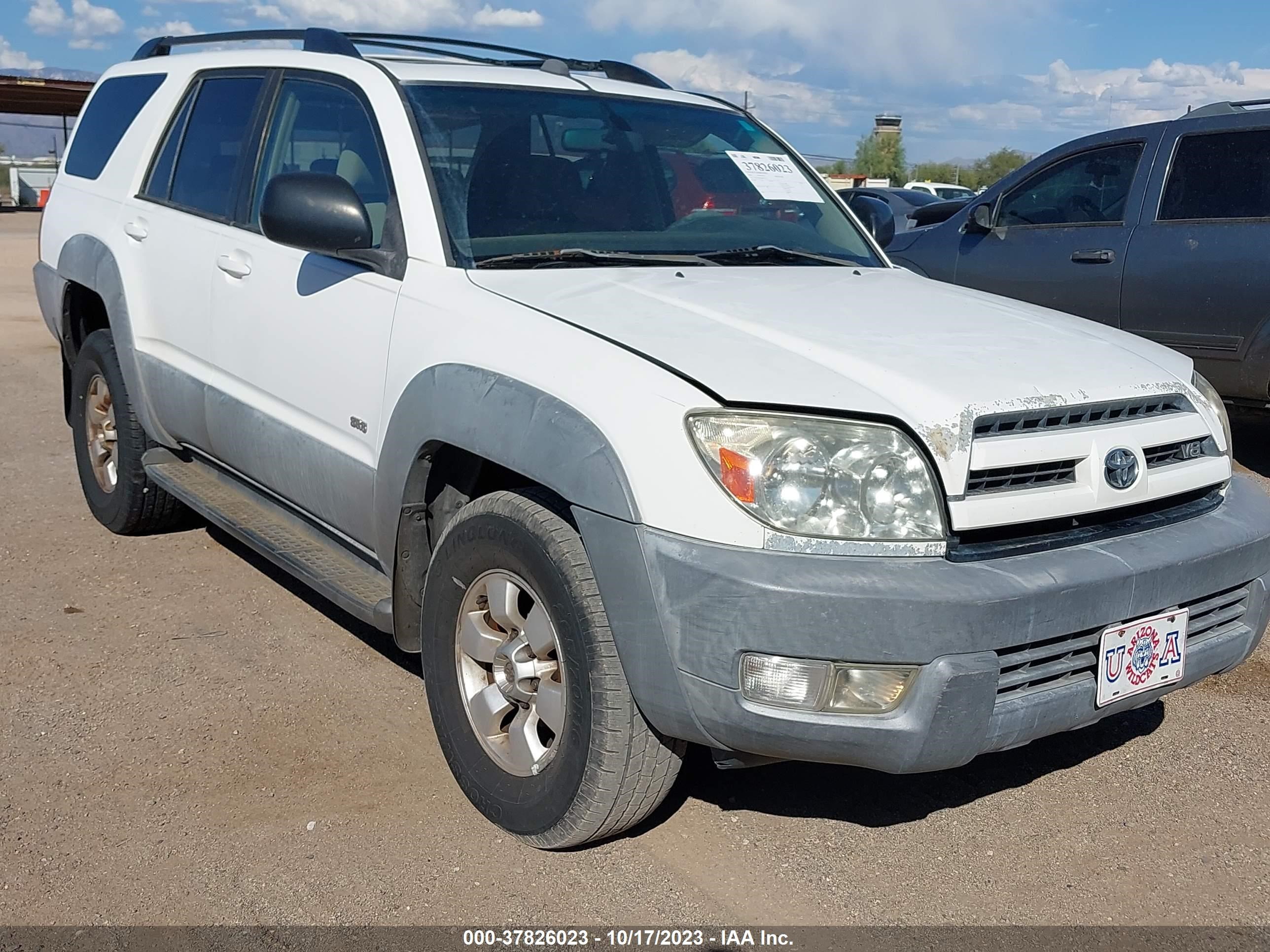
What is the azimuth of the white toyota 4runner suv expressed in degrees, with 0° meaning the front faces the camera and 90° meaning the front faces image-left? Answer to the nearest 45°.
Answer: approximately 315°

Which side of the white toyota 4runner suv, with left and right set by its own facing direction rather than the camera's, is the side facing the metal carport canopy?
back

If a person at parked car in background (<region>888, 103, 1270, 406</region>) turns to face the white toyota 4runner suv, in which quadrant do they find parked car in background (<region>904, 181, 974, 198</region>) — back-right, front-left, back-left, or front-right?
back-right

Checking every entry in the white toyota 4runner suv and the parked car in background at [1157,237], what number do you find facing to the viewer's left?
1

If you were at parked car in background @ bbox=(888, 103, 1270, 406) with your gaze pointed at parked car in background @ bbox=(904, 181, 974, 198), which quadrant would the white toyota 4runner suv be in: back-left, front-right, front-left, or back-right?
back-left

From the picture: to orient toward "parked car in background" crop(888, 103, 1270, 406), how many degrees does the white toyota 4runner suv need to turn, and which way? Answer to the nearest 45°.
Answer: approximately 90° to its left

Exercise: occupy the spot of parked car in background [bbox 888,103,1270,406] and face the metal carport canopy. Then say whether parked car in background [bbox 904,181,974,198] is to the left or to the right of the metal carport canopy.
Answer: right

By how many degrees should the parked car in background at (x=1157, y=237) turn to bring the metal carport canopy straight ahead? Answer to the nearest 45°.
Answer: approximately 45° to its right

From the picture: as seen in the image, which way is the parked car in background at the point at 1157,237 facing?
to the viewer's left

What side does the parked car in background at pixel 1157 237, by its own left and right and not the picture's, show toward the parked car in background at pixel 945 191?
right

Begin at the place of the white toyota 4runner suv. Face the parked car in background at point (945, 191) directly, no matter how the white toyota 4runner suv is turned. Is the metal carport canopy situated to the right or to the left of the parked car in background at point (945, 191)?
left
